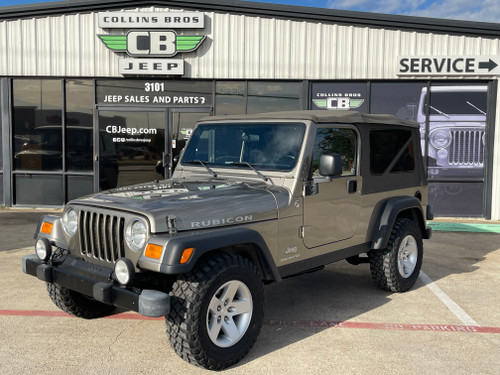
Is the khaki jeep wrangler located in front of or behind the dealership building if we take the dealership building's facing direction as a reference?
in front

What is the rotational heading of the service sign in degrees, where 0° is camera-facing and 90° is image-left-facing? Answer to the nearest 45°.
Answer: approximately 0°

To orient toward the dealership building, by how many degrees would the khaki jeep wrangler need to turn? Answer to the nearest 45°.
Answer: approximately 135° to its right

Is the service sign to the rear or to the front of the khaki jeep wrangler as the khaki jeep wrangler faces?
to the rear

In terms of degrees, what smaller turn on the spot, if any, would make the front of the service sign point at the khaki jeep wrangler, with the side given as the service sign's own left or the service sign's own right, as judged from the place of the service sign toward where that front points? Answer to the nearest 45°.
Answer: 0° — it already faces it

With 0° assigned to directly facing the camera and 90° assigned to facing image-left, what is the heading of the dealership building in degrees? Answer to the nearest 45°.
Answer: approximately 0°
